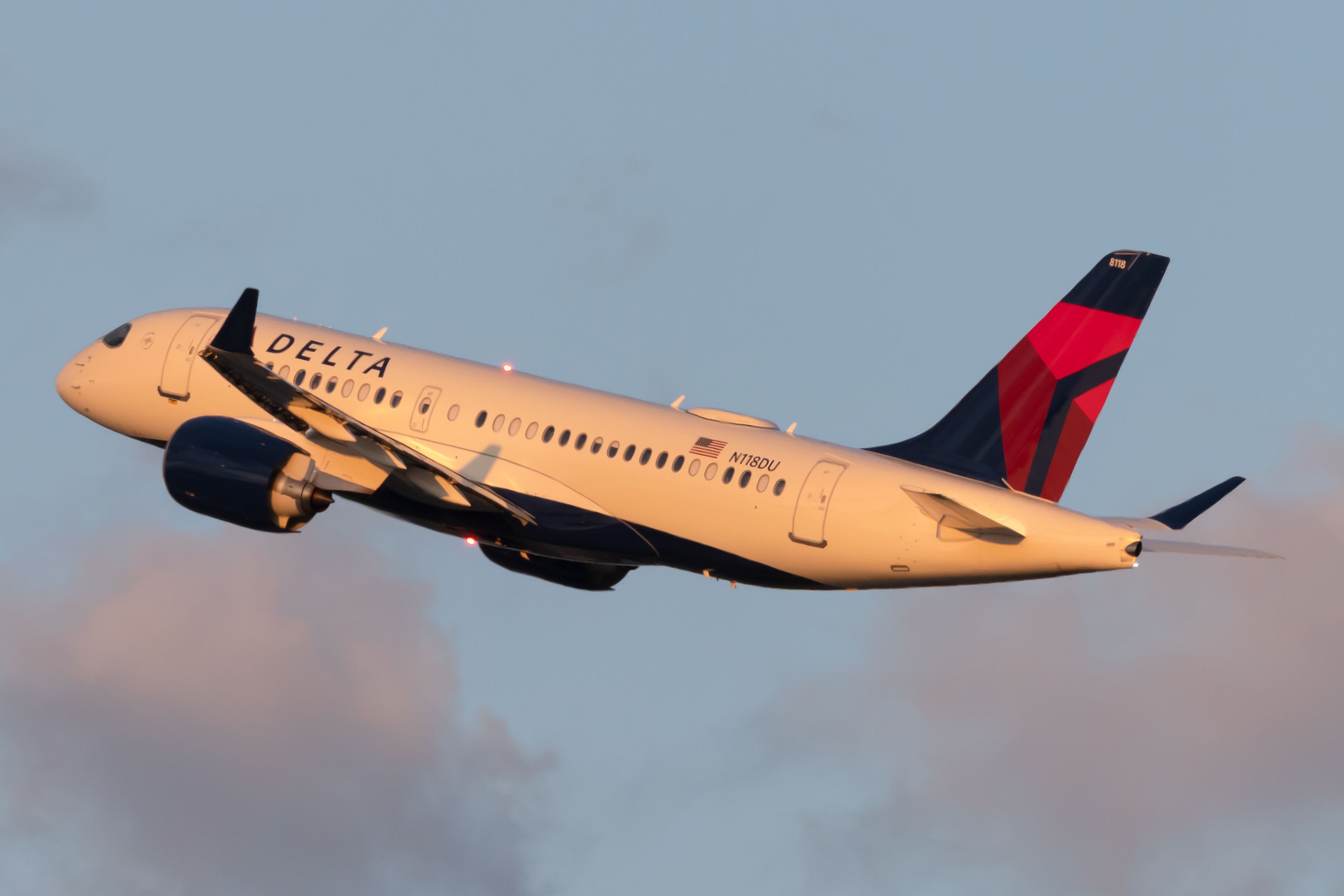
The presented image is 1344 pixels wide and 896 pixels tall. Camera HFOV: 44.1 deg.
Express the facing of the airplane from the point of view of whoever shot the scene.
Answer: facing away from the viewer and to the left of the viewer
